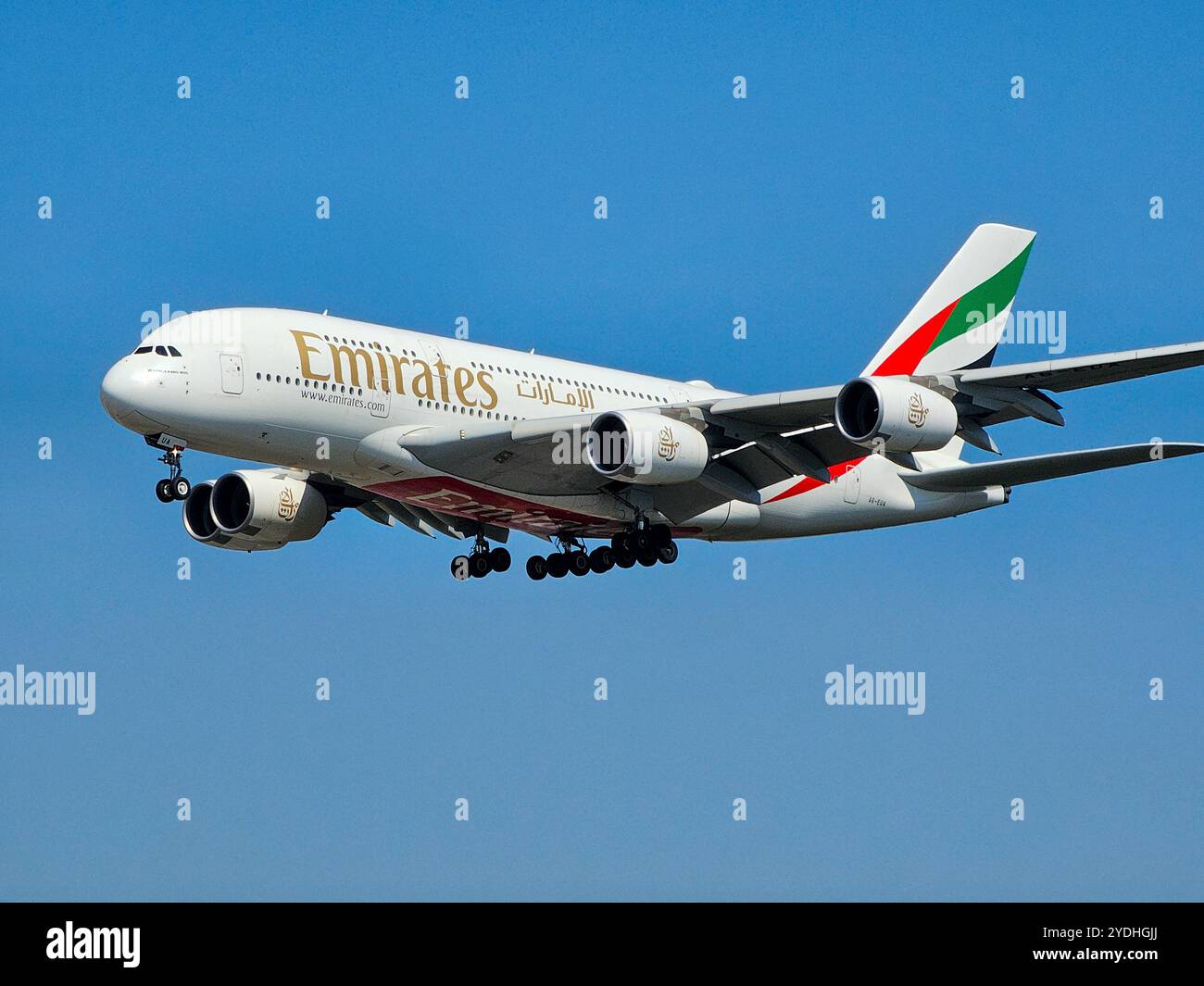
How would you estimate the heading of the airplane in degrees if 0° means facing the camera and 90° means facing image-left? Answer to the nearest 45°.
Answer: approximately 45°
